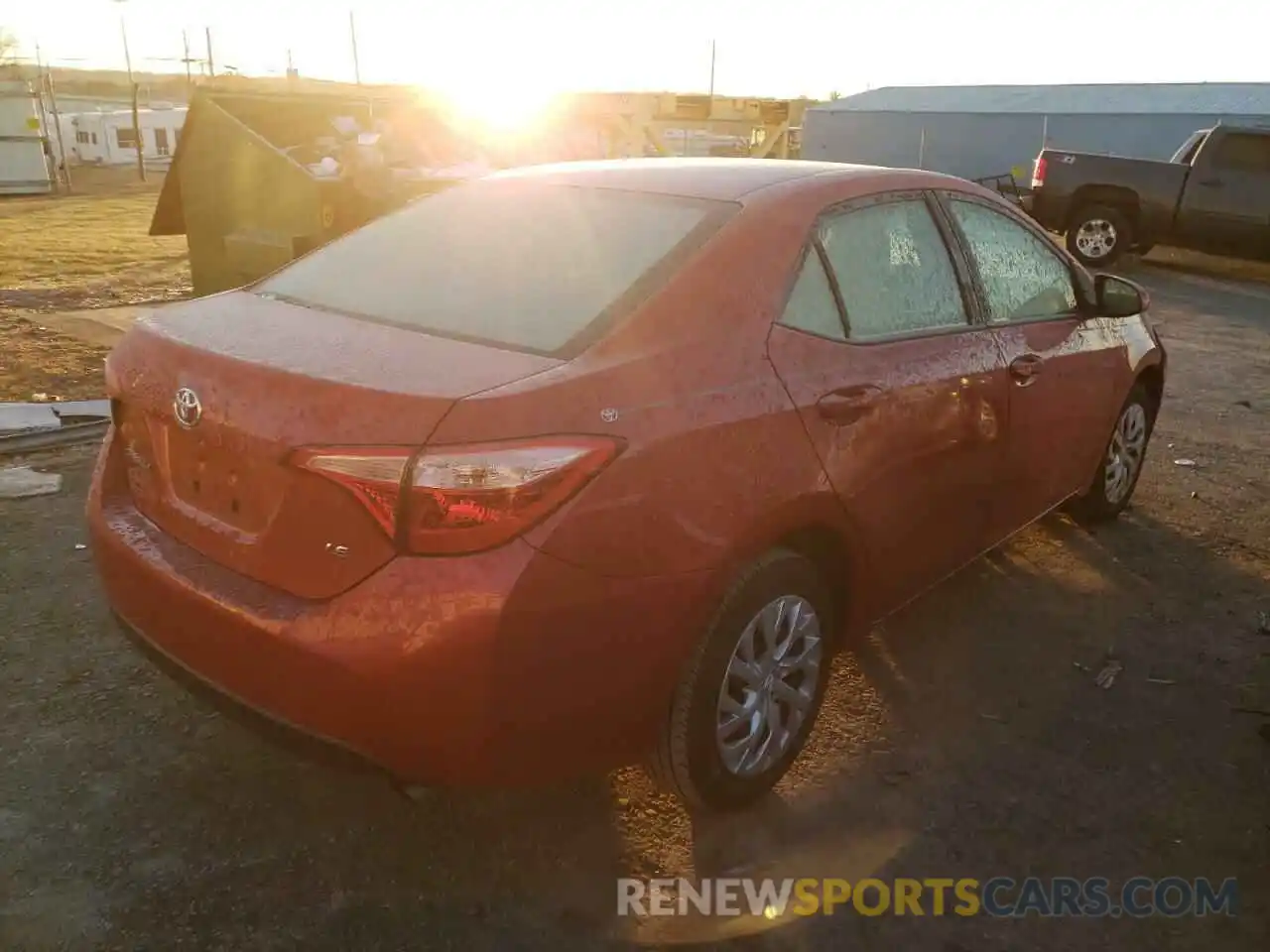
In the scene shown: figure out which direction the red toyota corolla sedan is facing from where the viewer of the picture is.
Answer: facing away from the viewer and to the right of the viewer

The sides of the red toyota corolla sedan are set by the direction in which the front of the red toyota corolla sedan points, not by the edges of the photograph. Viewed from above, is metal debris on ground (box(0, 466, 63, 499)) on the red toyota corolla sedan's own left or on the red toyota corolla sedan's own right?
on the red toyota corolla sedan's own left

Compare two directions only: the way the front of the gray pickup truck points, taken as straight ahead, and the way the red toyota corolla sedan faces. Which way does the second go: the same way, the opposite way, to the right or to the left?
to the left

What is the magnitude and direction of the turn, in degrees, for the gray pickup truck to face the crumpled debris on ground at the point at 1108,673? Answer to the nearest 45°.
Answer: approximately 90° to its right

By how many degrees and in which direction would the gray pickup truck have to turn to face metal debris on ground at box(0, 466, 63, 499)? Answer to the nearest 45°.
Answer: approximately 90° to its right

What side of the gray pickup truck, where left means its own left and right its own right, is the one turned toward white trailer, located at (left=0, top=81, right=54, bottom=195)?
back

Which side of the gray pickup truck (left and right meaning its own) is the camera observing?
right

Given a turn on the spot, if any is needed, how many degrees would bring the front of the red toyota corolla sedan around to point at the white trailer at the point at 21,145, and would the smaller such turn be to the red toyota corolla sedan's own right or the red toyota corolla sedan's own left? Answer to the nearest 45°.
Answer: approximately 90° to the red toyota corolla sedan's own left

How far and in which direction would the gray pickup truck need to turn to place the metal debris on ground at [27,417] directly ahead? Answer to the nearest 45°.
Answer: approximately 135° to its right

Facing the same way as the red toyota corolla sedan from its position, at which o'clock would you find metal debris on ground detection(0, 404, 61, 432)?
The metal debris on ground is roughly at 9 o'clock from the red toyota corolla sedan.

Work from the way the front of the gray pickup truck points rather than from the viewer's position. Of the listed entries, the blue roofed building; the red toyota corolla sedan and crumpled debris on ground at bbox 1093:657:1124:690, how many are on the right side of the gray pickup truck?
2
